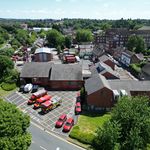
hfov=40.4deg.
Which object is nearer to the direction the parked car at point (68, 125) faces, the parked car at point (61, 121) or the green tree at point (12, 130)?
the green tree

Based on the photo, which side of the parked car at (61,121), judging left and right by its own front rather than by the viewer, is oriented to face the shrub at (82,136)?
left

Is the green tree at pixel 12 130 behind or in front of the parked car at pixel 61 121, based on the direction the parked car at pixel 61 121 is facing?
in front

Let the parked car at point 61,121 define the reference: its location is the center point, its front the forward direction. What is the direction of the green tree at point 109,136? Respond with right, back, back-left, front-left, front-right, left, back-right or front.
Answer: left

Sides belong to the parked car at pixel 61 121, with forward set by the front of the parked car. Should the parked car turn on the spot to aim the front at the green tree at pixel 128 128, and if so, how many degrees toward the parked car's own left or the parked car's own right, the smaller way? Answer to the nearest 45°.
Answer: approximately 90° to the parked car's own left

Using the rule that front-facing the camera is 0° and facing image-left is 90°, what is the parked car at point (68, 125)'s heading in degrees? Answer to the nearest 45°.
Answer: approximately 45°

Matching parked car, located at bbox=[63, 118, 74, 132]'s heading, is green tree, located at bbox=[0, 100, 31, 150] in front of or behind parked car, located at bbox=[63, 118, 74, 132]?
in front

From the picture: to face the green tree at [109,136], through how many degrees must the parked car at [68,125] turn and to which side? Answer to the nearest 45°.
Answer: approximately 90° to its left

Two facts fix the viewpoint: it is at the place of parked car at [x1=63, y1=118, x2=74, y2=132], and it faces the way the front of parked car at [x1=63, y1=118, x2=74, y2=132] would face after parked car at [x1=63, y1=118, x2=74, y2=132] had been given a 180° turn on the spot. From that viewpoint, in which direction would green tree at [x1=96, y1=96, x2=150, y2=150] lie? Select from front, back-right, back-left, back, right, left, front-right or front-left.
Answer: right

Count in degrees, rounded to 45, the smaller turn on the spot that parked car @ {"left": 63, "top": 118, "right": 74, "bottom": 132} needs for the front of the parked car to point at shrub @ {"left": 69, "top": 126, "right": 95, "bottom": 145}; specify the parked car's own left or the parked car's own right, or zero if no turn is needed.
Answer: approximately 90° to the parked car's own left

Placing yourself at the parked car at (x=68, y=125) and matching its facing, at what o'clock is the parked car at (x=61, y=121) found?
the parked car at (x=61, y=121) is roughly at 3 o'clock from the parked car at (x=68, y=125).

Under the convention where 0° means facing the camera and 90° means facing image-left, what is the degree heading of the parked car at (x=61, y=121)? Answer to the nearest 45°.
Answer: approximately 45°

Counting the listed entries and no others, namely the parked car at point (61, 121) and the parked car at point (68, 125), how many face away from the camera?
0
